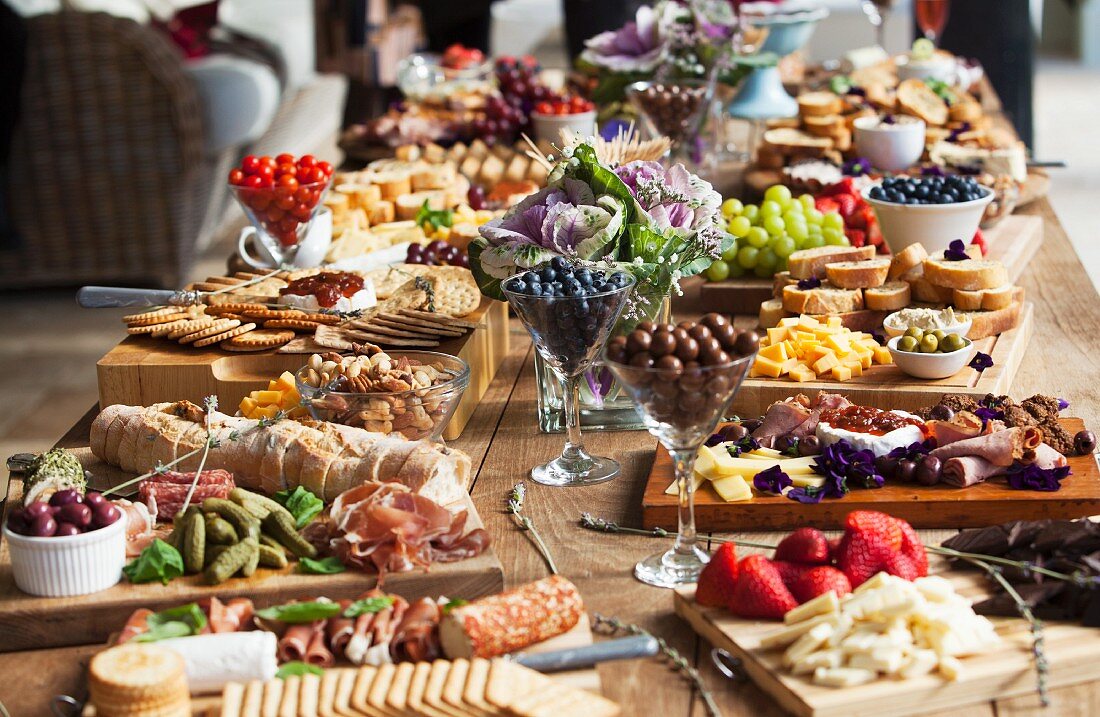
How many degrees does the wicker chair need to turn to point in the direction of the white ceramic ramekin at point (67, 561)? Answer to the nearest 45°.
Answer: approximately 180°

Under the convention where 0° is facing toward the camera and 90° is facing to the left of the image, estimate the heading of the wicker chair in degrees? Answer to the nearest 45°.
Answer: approximately 180°
